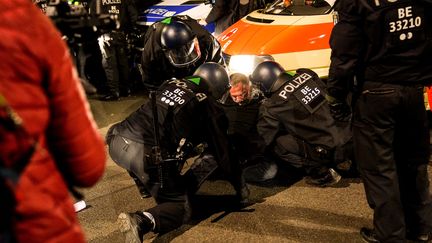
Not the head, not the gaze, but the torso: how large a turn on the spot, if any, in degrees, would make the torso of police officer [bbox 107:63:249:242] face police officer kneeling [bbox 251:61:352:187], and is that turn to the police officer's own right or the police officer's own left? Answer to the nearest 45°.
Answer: approximately 45° to the police officer's own right

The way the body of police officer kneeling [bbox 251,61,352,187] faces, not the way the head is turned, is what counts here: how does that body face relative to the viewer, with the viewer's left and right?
facing away from the viewer and to the left of the viewer

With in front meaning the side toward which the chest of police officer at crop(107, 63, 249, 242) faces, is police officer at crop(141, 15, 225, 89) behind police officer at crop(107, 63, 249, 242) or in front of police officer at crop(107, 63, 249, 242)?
in front

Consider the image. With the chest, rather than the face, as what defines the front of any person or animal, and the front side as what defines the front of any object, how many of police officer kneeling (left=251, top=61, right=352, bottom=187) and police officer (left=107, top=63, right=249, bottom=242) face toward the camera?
0

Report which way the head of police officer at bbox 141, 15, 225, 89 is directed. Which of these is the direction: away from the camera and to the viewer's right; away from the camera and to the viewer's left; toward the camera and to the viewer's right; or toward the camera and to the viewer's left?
toward the camera and to the viewer's right

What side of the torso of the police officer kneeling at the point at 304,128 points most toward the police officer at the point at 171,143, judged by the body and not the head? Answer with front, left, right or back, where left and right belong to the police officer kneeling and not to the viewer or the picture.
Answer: left

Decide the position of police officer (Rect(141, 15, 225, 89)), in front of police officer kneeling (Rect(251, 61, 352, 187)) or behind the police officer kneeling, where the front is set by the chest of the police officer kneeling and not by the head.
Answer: in front

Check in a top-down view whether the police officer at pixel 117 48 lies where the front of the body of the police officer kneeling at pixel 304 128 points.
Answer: yes

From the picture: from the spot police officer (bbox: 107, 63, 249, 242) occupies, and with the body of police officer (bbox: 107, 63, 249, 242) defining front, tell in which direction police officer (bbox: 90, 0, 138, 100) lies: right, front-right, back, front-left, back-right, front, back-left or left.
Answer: front-left

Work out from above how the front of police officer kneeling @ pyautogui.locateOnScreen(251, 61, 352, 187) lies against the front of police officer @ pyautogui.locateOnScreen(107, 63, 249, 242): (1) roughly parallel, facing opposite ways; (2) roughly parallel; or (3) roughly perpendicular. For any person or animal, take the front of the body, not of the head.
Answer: roughly perpendicular

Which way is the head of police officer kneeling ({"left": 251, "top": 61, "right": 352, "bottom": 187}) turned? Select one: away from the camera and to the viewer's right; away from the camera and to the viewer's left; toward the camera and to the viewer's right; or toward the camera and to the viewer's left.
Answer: away from the camera and to the viewer's left

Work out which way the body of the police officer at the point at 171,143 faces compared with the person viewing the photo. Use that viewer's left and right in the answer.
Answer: facing away from the viewer and to the right of the viewer
